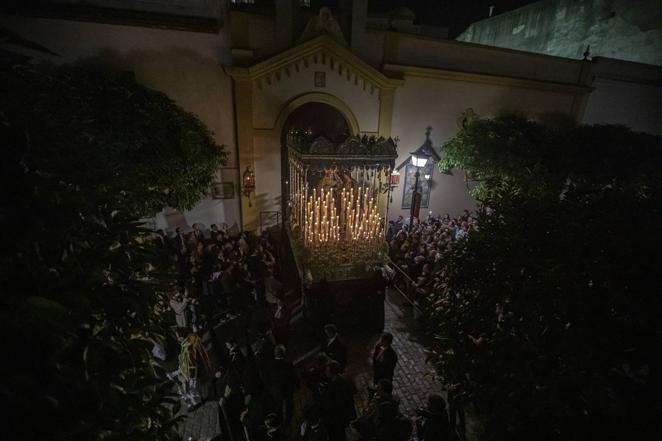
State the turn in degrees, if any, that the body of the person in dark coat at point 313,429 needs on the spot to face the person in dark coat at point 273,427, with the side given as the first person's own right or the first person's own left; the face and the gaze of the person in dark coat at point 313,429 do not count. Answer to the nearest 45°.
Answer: approximately 90° to the first person's own left

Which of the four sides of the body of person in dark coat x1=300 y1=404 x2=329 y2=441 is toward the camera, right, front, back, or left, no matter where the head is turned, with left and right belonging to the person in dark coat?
back

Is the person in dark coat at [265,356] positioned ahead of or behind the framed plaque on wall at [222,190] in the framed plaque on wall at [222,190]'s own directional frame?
ahead

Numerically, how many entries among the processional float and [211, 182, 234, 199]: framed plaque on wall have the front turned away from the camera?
0

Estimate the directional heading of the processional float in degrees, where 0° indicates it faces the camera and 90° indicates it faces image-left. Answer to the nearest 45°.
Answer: approximately 0°

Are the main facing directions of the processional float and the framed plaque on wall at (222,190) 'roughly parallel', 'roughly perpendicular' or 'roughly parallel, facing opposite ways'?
roughly parallel

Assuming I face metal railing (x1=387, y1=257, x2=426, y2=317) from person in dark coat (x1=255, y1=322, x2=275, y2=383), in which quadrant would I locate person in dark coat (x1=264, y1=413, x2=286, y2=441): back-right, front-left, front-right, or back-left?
back-right

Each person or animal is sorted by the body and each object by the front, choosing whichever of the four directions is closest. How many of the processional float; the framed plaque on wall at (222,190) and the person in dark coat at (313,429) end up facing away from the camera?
1

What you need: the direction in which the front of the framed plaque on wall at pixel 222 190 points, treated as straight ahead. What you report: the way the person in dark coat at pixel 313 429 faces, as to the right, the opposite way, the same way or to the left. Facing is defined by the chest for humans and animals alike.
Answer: the opposite way

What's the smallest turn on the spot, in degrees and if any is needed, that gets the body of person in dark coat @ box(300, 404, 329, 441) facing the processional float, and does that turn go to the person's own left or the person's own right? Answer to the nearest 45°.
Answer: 0° — they already face it

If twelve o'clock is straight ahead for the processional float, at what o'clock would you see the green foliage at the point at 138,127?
The green foliage is roughly at 3 o'clock from the processional float.

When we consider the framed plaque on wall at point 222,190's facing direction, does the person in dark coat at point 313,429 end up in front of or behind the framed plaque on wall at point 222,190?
in front

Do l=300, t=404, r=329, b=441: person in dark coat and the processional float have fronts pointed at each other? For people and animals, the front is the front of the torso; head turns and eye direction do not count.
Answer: yes

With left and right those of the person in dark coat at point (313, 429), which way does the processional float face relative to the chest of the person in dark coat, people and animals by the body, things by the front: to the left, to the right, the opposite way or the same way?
the opposite way

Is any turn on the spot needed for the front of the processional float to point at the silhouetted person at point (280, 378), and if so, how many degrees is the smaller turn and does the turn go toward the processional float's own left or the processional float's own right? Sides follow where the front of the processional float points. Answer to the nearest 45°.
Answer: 0° — it already faces them

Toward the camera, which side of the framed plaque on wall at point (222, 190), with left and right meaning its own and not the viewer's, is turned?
front

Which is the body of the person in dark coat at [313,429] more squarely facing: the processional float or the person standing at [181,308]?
the processional float
